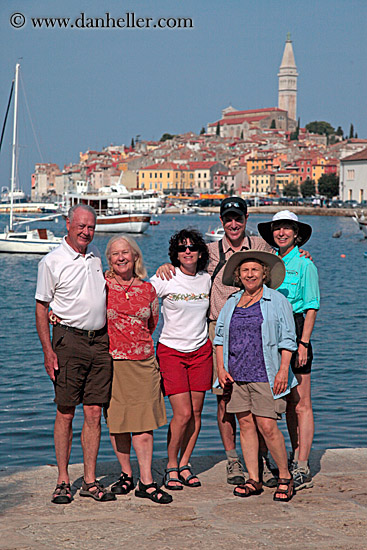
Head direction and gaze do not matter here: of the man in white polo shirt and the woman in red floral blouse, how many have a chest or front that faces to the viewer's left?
0

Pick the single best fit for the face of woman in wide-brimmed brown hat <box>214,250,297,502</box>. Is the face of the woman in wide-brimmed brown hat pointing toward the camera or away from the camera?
toward the camera

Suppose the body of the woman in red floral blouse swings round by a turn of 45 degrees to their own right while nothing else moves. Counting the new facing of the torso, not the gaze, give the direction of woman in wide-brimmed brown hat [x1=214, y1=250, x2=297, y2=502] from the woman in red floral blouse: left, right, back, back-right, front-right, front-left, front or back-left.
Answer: back-left

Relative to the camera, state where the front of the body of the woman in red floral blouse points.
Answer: toward the camera

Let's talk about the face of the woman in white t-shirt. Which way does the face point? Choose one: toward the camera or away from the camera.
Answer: toward the camera

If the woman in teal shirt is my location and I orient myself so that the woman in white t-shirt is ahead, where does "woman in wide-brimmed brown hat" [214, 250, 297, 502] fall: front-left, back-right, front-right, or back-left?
front-left

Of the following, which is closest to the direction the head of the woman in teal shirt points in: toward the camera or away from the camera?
toward the camera

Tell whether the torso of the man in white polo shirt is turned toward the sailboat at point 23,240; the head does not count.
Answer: no

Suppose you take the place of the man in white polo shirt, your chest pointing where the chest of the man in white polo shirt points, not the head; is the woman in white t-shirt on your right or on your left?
on your left

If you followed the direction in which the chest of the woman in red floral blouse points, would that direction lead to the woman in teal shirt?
no

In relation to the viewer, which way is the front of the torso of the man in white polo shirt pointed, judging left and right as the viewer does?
facing the viewer and to the right of the viewer

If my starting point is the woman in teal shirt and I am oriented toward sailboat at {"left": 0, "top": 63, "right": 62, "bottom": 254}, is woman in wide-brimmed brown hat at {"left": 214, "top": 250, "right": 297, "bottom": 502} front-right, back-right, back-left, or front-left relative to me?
back-left
